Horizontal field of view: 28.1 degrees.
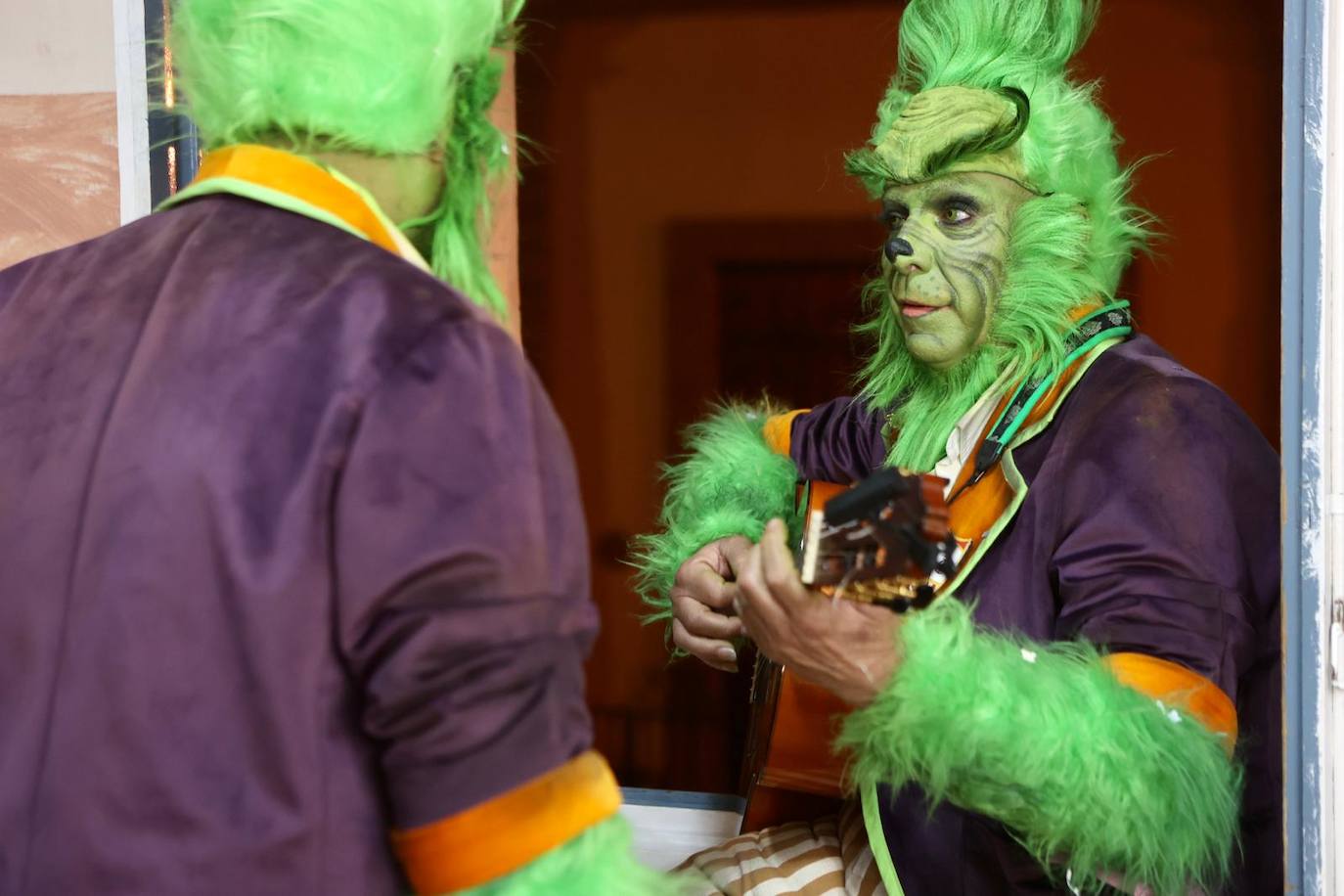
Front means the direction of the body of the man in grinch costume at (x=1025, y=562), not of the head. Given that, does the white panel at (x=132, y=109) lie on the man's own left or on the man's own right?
on the man's own right

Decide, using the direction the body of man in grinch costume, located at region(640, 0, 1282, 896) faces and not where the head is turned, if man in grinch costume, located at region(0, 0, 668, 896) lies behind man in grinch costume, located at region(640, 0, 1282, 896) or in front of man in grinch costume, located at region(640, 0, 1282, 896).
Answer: in front

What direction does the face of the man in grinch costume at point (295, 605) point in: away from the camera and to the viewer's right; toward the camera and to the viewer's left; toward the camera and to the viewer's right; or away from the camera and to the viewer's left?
away from the camera and to the viewer's right

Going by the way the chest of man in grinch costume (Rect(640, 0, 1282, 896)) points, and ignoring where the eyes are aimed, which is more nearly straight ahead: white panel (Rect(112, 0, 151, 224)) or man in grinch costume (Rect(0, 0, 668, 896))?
the man in grinch costume

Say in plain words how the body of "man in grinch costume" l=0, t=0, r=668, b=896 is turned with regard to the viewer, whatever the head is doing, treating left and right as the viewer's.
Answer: facing away from the viewer and to the right of the viewer

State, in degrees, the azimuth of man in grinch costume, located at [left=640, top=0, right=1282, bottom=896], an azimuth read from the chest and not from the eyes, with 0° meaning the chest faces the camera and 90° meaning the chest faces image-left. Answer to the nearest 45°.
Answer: approximately 45°

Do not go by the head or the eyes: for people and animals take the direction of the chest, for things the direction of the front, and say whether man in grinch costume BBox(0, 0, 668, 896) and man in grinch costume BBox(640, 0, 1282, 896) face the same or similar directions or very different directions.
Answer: very different directions

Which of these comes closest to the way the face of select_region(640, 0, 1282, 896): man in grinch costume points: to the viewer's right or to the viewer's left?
to the viewer's left

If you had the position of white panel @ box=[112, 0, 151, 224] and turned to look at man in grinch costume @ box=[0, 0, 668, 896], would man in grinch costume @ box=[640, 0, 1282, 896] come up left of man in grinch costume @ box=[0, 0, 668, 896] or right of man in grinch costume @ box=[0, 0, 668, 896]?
left
